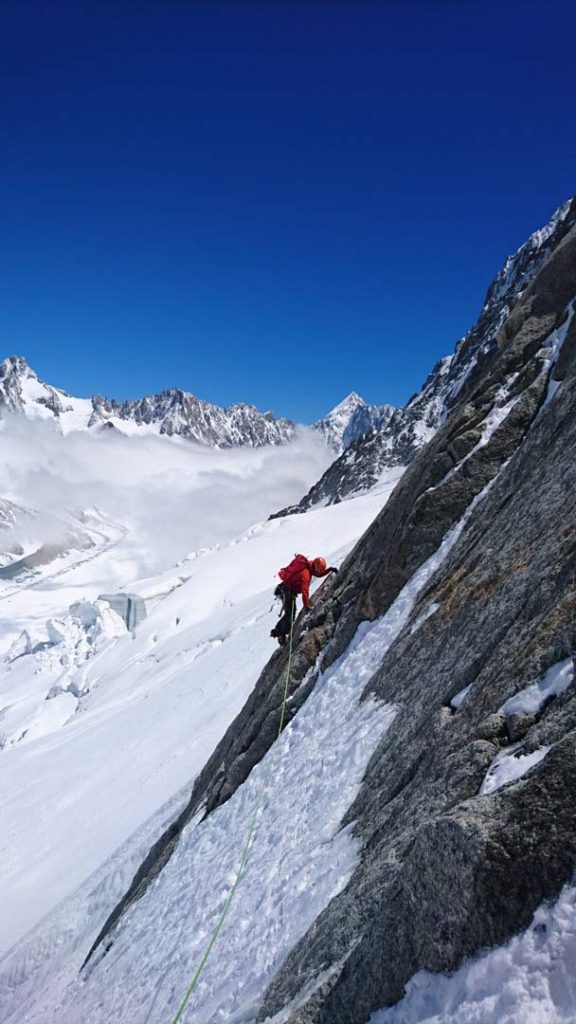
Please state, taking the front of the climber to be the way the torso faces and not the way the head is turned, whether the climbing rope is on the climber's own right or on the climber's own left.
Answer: on the climber's own right

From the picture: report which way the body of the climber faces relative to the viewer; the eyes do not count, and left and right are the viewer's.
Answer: facing to the right of the viewer

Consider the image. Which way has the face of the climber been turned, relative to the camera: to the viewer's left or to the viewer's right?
to the viewer's right
